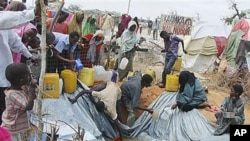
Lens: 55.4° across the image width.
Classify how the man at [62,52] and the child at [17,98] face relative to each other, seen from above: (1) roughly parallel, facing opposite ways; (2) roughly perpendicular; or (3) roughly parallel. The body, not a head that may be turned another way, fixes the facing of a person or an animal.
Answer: roughly perpendicular

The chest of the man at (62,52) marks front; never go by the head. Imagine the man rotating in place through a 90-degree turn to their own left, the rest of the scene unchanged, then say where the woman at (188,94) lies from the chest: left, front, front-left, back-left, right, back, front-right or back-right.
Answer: front-right

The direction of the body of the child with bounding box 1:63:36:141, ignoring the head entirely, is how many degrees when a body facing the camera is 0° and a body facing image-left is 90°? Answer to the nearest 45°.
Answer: approximately 225°

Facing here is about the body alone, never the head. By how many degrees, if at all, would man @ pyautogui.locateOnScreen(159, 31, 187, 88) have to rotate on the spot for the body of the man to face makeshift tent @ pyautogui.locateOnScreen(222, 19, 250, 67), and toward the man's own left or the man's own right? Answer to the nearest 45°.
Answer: approximately 180°

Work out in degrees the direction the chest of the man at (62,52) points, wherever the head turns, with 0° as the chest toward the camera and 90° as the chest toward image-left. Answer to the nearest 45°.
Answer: approximately 315°
